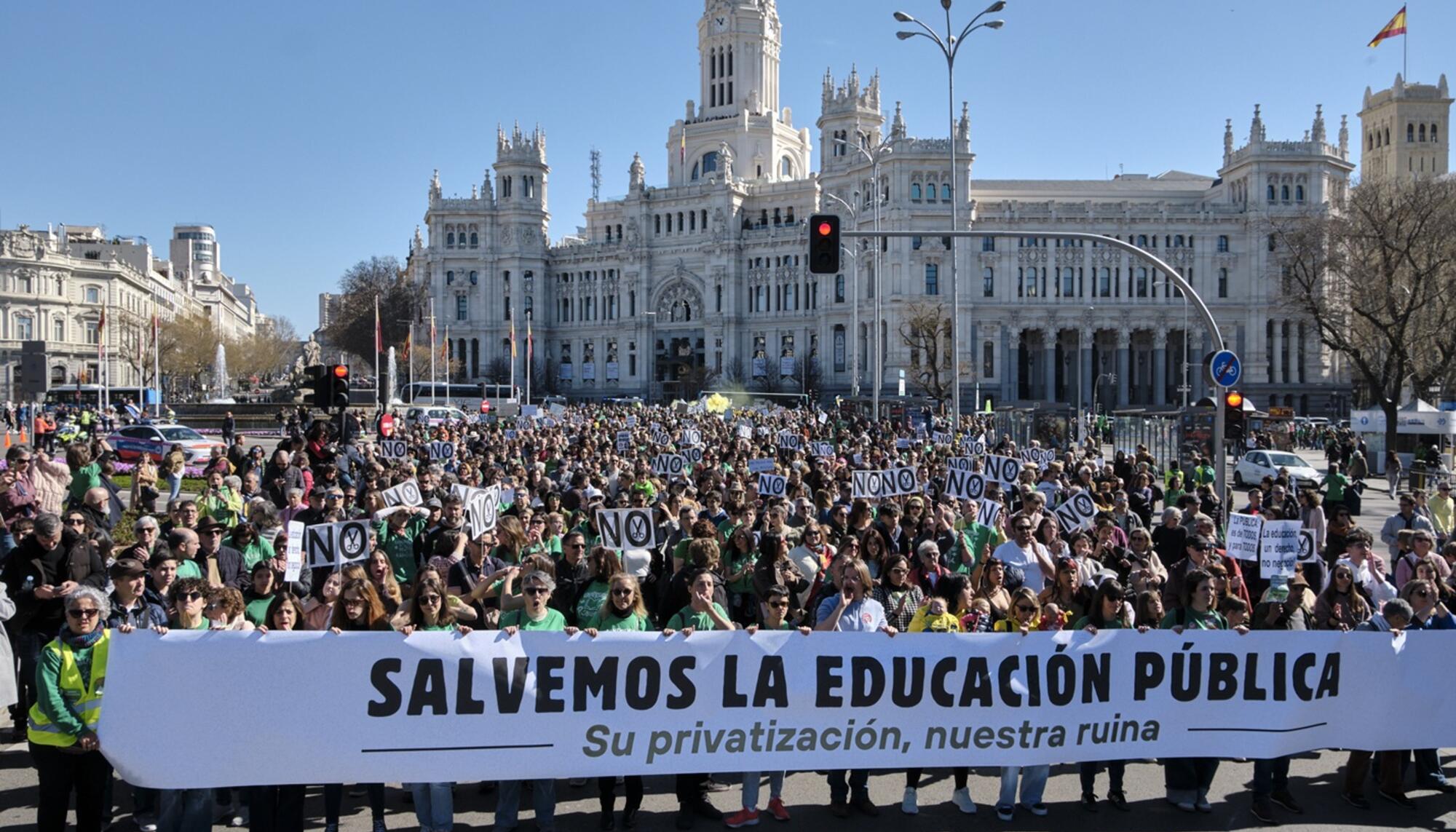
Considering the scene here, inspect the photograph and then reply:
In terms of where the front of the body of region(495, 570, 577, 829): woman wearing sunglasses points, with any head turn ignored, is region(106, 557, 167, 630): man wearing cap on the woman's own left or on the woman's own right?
on the woman's own right

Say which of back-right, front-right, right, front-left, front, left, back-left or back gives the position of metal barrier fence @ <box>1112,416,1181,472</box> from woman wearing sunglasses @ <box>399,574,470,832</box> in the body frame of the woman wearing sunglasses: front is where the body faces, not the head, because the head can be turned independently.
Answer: back-left

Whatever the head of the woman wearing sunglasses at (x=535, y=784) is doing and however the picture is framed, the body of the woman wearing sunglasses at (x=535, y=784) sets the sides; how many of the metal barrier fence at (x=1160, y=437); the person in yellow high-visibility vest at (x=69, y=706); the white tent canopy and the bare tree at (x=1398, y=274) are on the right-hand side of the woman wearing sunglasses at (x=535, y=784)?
1

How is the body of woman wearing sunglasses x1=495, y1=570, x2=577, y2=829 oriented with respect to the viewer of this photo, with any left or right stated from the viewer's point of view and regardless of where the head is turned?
facing the viewer

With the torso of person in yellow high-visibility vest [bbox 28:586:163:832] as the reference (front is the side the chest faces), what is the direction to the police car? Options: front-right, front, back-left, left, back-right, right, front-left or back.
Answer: back-left

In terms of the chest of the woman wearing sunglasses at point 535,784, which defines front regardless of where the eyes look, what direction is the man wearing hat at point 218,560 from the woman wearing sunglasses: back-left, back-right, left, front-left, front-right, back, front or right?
back-right

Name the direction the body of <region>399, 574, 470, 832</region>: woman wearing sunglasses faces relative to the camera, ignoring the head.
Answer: toward the camera

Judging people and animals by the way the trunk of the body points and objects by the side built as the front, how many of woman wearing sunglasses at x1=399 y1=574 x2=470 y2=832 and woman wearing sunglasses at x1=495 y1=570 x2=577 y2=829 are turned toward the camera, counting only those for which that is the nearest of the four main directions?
2

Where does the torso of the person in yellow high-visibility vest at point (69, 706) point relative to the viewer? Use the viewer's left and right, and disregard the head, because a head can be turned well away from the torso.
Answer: facing the viewer and to the right of the viewer

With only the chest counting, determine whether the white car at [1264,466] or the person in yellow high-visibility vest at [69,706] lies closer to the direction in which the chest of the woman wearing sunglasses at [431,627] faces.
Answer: the person in yellow high-visibility vest
